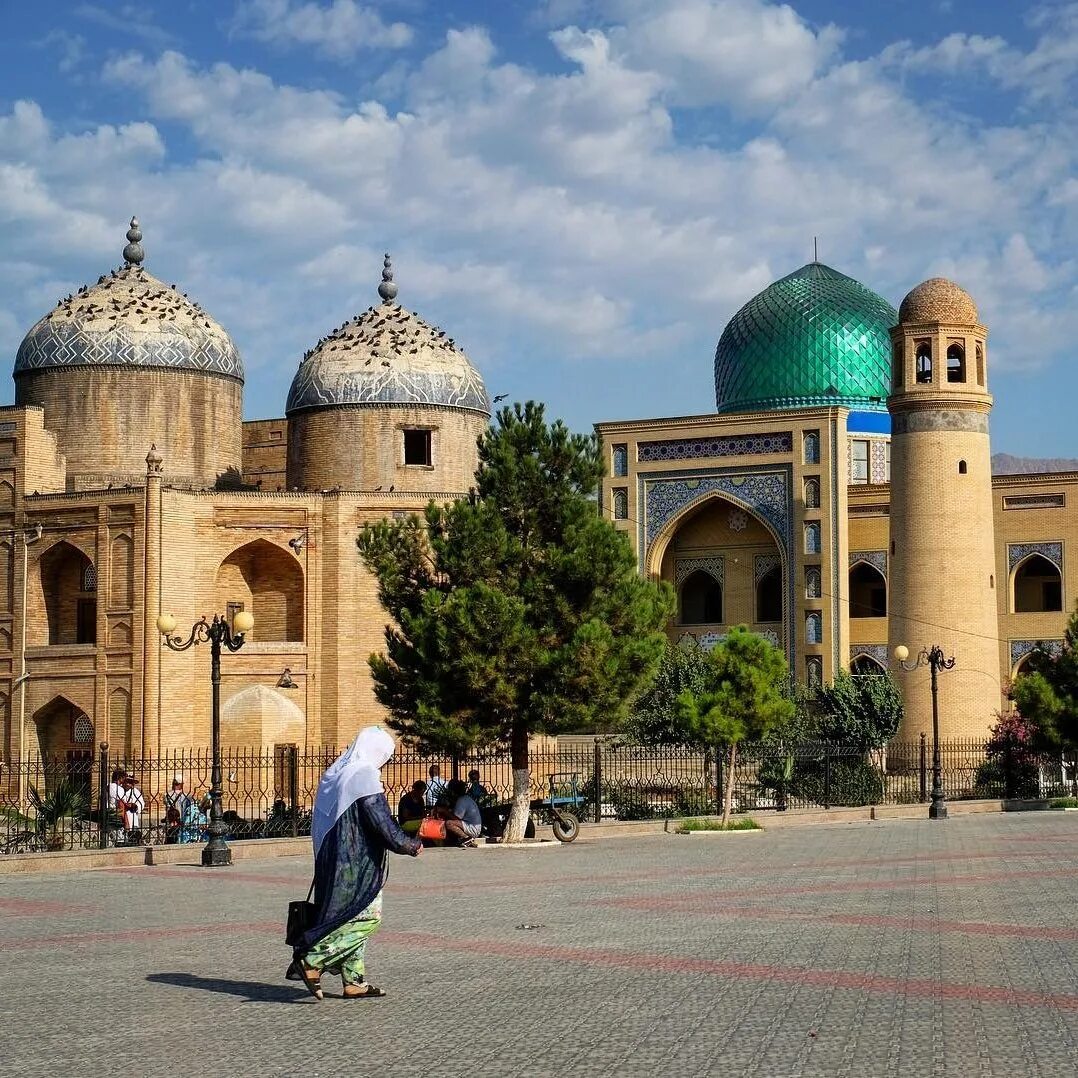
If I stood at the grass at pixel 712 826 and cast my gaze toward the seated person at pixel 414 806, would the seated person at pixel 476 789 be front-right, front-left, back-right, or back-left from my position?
front-right

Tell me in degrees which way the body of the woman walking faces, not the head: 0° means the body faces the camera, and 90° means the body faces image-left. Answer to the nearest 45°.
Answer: approximately 270°

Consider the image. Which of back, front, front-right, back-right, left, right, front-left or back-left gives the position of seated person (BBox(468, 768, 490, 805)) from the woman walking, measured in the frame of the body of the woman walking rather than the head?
left

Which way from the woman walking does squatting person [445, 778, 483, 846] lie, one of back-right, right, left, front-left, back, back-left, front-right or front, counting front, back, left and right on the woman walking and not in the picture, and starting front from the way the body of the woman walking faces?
left

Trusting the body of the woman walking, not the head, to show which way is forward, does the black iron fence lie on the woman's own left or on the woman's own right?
on the woman's own left

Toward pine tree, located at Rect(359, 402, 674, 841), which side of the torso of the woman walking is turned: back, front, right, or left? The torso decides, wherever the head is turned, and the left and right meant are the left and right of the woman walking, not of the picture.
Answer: left

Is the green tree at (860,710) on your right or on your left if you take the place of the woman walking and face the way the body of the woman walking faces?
on your left

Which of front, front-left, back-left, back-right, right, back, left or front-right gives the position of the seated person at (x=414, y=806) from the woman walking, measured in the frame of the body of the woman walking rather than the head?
left

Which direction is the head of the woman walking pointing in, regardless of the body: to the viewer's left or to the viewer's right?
to the viewer's right
